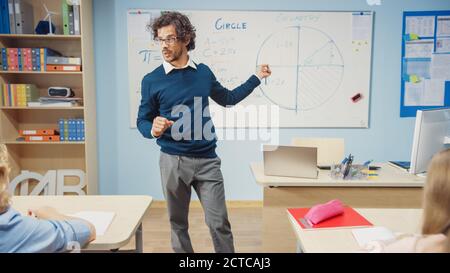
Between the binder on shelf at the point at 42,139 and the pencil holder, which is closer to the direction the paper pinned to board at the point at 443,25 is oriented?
the pencil holder

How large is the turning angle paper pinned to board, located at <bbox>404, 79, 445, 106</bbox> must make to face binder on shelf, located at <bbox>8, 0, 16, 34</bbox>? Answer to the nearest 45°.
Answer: approximately 45° to its right

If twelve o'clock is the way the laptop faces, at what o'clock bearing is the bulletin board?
The bulletin board is roughly at 1 o'clock from the laptop.

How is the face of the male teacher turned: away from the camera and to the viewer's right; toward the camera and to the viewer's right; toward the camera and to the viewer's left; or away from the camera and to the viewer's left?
toward the camera and to the viewer's left

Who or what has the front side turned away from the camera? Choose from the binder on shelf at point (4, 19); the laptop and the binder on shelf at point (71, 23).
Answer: the laptop

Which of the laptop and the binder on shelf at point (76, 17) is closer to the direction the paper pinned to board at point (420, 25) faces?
the laptop

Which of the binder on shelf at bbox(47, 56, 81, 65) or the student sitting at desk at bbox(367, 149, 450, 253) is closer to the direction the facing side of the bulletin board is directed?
the student sitting at desk

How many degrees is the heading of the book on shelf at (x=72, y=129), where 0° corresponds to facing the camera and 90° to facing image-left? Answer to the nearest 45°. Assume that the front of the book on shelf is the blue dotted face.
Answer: approximately 0°

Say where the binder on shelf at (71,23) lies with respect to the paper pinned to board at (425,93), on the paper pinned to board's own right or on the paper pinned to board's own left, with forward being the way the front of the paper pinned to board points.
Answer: on the paper pinned to board's own right

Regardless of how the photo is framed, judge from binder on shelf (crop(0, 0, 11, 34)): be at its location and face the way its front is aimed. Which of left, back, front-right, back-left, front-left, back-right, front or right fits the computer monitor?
front-left
